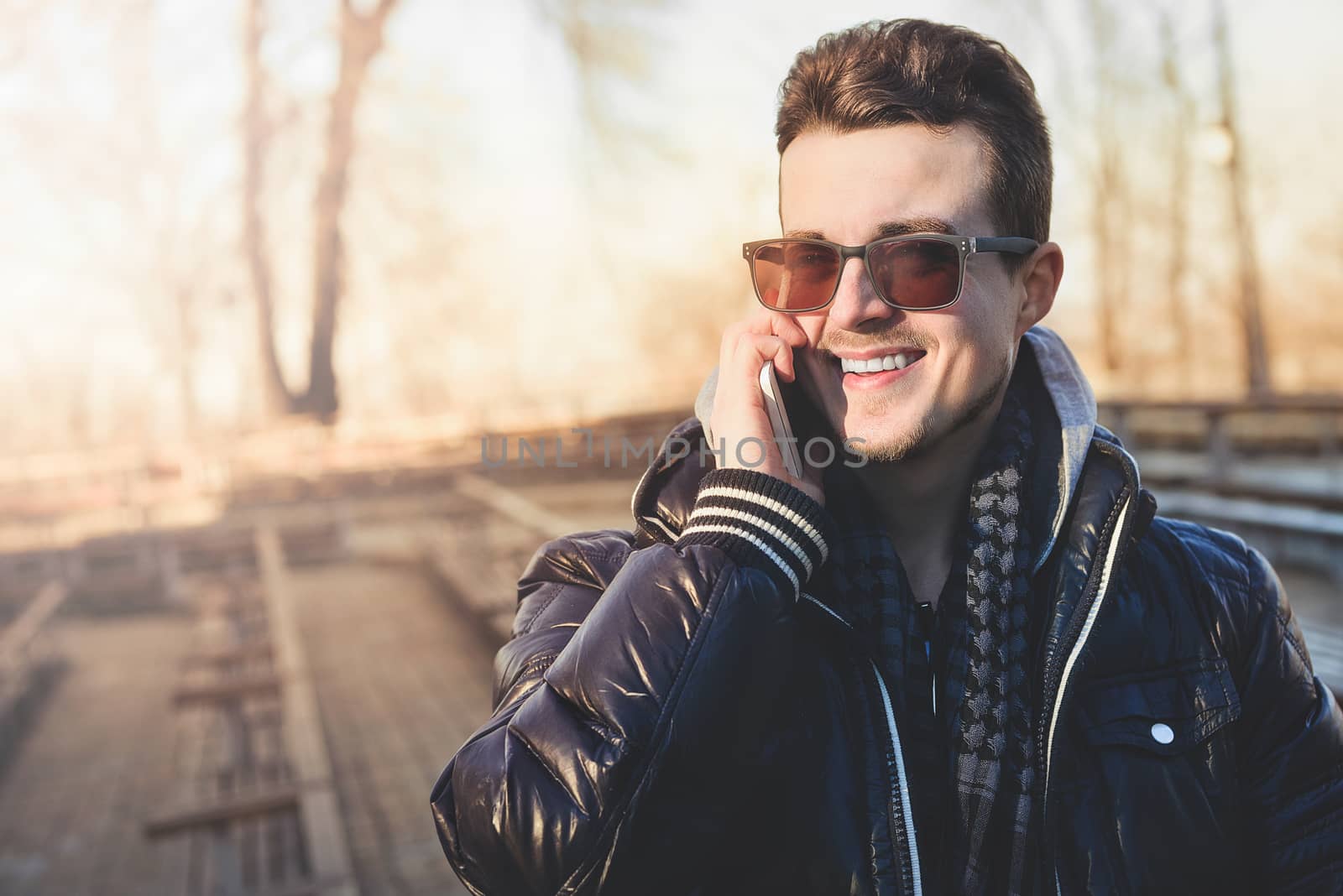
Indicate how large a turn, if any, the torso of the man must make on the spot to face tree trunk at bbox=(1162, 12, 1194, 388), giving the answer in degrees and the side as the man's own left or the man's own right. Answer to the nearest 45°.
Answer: approximately 180°

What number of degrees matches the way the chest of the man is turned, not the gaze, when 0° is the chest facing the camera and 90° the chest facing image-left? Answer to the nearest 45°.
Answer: approximately 0°

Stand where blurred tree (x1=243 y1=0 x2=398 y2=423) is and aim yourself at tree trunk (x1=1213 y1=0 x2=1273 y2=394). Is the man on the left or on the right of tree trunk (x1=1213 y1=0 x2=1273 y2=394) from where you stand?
right

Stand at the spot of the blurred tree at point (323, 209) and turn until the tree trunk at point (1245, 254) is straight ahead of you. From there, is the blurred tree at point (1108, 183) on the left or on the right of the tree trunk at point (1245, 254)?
left

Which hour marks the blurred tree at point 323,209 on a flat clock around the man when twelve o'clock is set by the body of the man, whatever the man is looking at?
The blurred tree is roughly at 5 o'clock from the man.

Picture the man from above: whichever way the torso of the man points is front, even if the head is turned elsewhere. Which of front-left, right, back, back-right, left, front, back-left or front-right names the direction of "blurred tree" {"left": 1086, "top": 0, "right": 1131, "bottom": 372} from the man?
back

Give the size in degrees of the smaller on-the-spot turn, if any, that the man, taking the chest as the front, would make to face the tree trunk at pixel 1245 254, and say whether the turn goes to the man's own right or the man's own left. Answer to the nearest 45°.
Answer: approximately 180°
